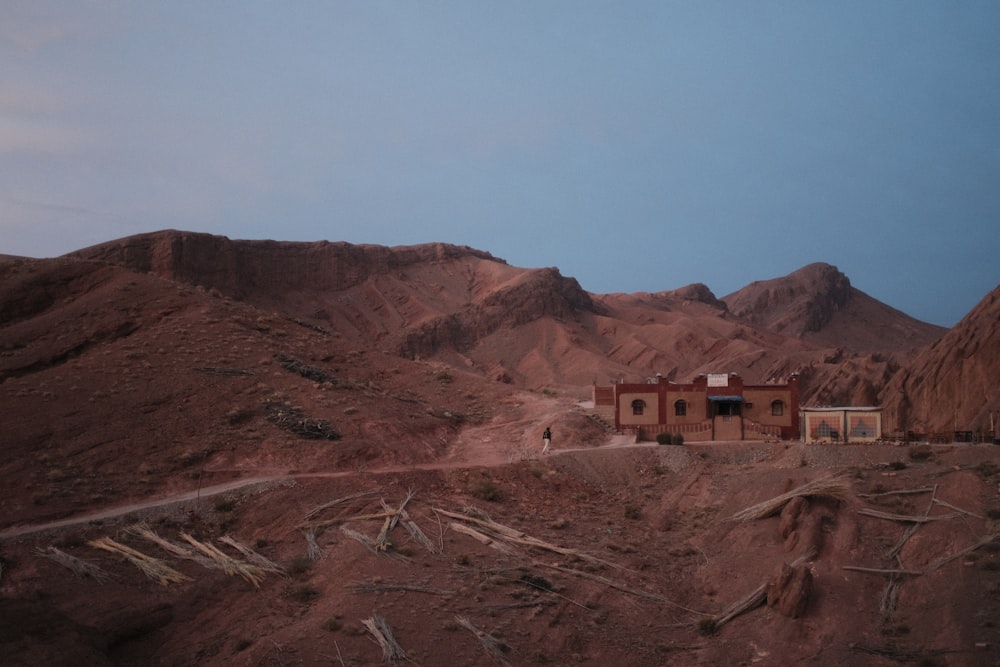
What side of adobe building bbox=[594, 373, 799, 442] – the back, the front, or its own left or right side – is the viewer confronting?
front

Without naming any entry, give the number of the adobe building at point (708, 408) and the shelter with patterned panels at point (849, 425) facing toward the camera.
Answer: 2

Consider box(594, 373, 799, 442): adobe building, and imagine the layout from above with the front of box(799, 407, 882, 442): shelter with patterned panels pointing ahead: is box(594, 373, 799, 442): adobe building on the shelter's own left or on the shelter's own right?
on the shelter's own right

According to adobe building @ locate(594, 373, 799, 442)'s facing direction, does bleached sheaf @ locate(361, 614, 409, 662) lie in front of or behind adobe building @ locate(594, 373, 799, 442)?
in front

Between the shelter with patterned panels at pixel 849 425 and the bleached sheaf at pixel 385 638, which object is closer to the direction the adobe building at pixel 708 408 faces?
the bleached sheaf

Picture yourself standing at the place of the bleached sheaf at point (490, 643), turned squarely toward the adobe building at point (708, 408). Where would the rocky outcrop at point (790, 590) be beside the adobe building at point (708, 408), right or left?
right

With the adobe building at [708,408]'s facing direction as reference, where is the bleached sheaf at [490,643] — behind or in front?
in front

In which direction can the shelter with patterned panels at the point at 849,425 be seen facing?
toward the camera

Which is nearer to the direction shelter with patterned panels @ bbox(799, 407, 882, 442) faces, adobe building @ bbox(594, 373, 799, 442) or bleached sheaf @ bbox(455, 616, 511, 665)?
the bleached sheaf

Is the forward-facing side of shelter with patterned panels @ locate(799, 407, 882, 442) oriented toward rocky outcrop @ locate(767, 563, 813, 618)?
yes

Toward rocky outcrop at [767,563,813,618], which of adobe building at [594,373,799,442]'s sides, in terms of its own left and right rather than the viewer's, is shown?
front
